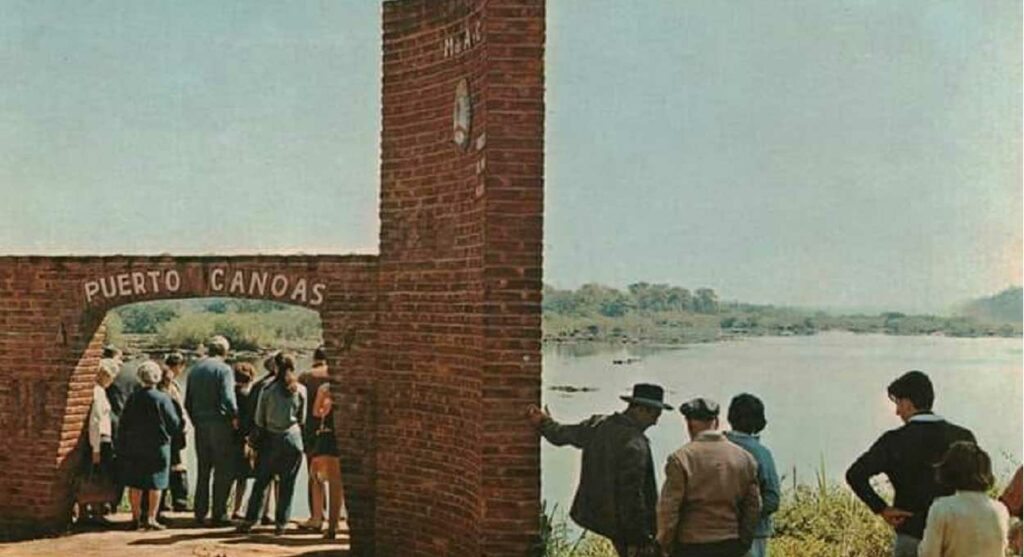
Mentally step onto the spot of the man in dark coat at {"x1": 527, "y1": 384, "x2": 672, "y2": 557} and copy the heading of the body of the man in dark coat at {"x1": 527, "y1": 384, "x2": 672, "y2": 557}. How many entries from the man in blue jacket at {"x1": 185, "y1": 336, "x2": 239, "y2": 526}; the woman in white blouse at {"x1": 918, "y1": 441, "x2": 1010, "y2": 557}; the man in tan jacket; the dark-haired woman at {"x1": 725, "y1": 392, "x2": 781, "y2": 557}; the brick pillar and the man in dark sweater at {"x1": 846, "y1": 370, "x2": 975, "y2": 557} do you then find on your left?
2

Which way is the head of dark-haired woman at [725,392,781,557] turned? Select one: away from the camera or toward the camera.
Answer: away from the camera

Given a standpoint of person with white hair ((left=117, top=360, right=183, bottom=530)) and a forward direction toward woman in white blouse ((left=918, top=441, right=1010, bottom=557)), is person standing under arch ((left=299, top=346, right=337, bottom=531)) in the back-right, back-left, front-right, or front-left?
front-left

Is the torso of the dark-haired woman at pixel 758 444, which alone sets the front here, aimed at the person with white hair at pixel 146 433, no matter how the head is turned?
no

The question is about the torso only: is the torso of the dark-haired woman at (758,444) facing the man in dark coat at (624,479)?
no

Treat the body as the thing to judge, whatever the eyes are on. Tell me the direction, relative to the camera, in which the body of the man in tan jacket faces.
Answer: away from the camera

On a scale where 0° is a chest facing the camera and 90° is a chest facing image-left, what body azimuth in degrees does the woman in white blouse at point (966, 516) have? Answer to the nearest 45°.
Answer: approximately 180°

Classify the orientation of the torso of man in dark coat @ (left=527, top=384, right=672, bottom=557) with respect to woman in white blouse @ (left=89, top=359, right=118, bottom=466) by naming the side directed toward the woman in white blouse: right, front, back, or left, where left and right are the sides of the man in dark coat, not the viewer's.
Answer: left

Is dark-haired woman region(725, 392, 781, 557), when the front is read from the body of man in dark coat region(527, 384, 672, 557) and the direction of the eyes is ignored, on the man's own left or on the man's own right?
on the man's own right

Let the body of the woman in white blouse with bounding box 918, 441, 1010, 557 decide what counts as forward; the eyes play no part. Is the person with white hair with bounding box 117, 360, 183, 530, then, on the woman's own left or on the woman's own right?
on the woman's own left

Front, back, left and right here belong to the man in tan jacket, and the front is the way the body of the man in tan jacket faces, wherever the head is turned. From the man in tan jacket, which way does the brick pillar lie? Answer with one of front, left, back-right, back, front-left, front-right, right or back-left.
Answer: front-left

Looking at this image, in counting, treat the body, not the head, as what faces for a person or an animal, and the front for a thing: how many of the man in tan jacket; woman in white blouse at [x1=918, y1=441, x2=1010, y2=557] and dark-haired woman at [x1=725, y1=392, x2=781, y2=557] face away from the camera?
3

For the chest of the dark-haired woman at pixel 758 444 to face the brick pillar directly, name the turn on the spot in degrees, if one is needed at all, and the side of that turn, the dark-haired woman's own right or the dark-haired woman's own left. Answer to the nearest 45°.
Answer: approximately 45° to the dark-haired woman's own left

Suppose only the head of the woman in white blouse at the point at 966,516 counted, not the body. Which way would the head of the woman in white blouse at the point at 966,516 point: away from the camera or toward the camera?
away from the camera

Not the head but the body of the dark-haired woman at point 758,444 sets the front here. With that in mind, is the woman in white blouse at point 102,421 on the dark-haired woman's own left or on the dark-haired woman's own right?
on the dark-haired woman's own left

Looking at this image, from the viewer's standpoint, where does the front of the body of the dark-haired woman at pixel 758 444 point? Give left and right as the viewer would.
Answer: facing away from the viewer
